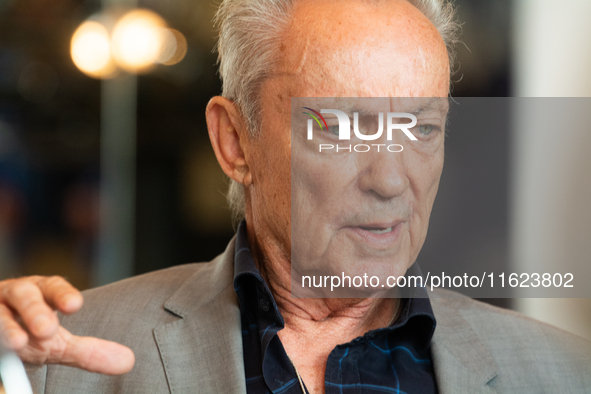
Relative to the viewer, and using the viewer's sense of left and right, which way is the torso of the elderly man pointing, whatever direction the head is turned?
facing the viewer
